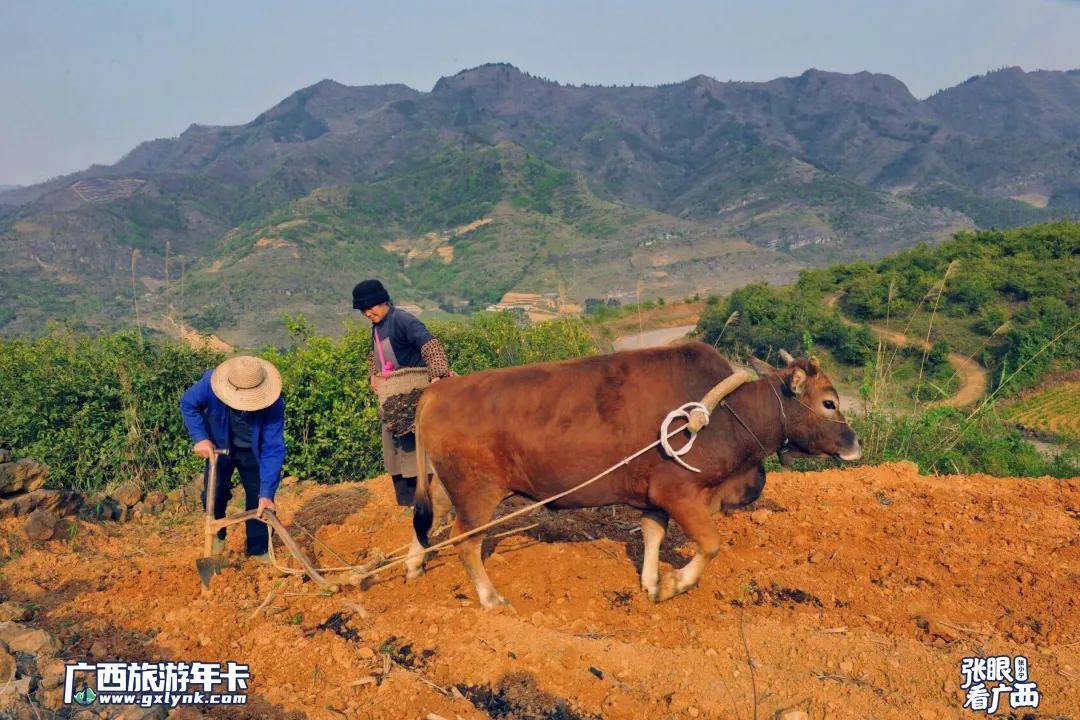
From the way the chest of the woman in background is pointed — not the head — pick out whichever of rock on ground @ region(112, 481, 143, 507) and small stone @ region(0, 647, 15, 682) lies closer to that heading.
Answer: the small stone

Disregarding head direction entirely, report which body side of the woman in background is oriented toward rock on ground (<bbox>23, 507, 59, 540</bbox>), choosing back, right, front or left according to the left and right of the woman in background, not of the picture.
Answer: right

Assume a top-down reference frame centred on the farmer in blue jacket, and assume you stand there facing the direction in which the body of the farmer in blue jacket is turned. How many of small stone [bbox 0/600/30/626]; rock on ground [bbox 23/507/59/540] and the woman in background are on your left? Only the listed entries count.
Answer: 1

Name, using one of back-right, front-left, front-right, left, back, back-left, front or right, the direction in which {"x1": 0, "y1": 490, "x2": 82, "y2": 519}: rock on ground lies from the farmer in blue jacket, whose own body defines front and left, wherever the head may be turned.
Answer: back-right

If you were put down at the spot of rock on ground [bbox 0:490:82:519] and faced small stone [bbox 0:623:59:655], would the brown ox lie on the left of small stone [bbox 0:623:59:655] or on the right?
left

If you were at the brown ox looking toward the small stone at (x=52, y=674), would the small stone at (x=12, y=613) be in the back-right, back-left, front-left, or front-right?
front-right

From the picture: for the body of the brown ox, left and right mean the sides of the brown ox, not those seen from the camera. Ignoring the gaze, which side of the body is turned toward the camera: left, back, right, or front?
right

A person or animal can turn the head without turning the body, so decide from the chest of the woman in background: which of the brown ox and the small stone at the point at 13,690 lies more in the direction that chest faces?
the small stone

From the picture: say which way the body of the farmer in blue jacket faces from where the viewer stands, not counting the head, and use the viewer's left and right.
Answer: facing the viewer
